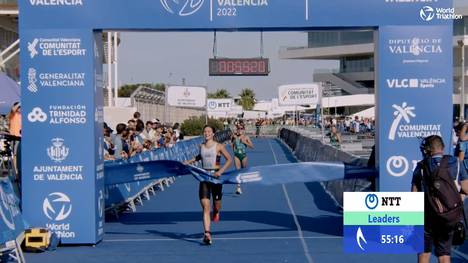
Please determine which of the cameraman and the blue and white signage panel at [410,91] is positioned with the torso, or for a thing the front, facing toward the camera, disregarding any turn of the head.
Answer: the blue and white signage panel

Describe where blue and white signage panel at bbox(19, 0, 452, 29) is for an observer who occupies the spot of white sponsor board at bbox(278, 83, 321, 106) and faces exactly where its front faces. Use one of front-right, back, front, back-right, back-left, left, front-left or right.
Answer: front

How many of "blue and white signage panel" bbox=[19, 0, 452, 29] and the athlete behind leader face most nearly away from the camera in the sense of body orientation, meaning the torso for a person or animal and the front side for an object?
0

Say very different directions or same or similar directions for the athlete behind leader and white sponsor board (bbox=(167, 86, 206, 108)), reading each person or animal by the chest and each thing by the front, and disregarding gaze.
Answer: same or similar directions

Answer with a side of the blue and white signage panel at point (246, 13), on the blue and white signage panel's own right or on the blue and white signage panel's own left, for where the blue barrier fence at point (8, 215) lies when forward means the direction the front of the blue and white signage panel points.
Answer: on the blue and white signage panel's own right

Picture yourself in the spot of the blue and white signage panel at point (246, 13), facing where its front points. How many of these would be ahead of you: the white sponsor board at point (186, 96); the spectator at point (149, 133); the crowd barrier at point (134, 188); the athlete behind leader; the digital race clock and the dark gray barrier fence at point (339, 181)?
0

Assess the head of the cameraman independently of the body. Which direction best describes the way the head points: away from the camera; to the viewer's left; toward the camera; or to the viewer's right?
away from the camera

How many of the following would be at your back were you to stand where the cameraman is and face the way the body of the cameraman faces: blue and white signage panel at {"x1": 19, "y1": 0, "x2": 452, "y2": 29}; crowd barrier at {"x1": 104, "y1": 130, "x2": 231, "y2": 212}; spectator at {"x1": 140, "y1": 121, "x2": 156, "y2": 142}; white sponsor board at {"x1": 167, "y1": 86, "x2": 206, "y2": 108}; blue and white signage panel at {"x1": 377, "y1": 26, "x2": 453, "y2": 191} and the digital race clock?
0

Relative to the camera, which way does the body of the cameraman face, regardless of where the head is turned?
away from the camera

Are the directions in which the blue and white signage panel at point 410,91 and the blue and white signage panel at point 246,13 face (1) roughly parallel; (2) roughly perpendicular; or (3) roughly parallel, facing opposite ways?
roughly parallel

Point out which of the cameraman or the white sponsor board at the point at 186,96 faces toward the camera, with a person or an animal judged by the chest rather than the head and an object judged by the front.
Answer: the white sponsor board

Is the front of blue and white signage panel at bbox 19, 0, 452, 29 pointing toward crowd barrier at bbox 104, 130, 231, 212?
no

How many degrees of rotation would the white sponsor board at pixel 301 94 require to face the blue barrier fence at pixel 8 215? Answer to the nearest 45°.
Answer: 0° — it already faces it

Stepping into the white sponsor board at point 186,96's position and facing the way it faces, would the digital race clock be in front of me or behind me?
in front

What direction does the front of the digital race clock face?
toward the camera

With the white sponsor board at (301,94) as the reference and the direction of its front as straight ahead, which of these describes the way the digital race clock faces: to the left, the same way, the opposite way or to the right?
the same way

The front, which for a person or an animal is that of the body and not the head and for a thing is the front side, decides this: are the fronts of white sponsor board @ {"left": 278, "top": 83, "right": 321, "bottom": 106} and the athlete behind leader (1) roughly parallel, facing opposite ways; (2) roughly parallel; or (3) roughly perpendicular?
roughly parallel

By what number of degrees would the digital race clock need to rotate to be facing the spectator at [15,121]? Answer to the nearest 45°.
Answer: approximately 90° to its right

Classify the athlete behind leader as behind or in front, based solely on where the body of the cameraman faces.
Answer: in front

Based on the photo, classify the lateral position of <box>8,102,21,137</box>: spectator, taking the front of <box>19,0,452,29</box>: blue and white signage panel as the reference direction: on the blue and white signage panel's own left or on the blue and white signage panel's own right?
on the blue and white signage panel's own right

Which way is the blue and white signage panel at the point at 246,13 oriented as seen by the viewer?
toward the camera

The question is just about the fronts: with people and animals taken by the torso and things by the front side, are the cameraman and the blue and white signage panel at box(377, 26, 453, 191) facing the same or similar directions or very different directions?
very different directions

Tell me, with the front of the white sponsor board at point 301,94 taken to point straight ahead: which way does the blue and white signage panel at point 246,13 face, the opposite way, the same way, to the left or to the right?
the same way

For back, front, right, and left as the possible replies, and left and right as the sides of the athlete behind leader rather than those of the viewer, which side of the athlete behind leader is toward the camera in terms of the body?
front
